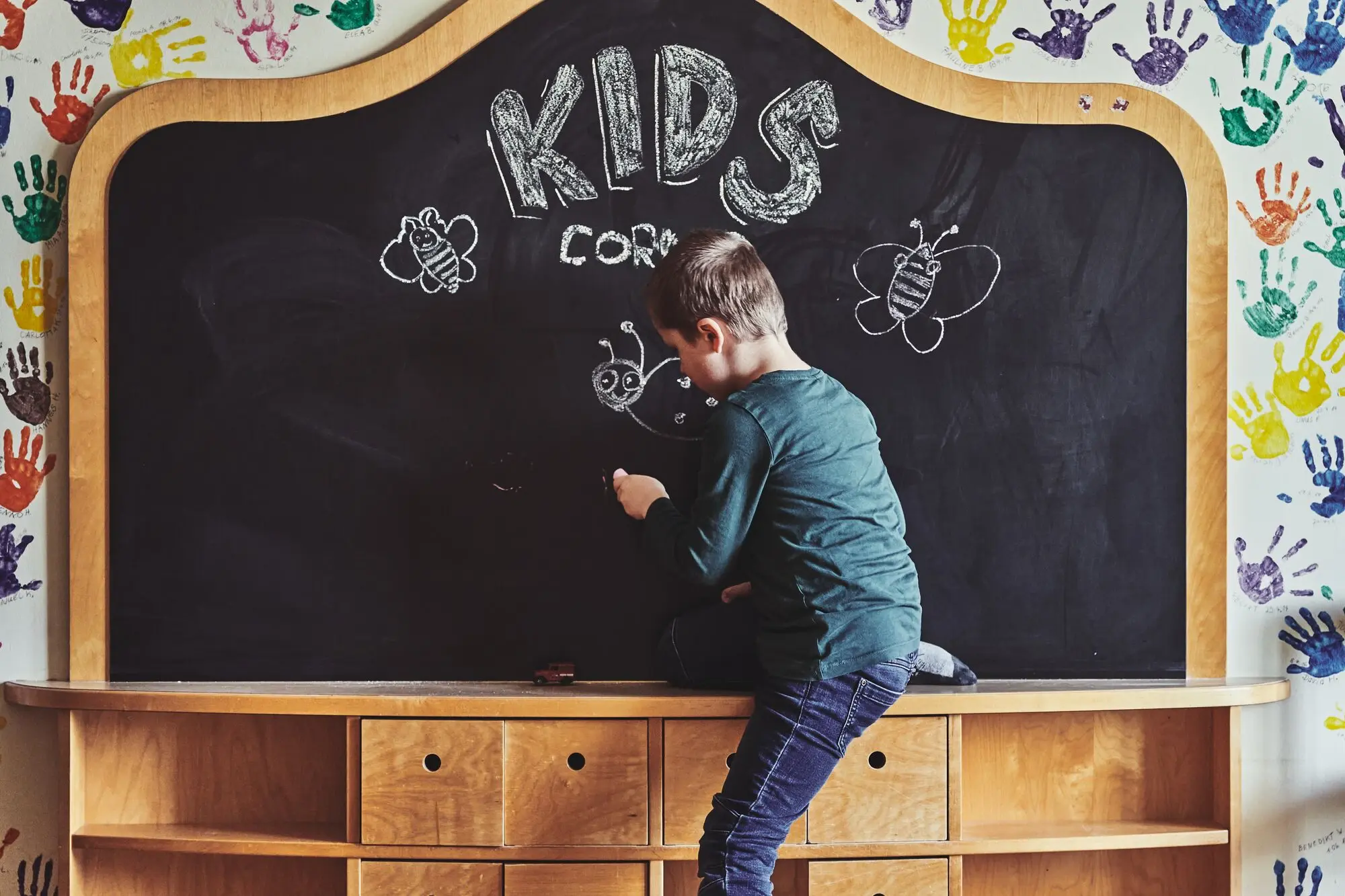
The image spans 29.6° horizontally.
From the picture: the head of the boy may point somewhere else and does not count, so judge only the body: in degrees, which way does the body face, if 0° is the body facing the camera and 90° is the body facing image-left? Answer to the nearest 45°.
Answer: approximately 135°

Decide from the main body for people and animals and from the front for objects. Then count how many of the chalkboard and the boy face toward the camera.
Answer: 1

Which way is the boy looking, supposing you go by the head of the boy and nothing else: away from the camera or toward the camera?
away from the camera
